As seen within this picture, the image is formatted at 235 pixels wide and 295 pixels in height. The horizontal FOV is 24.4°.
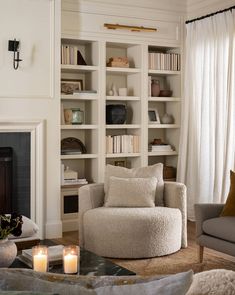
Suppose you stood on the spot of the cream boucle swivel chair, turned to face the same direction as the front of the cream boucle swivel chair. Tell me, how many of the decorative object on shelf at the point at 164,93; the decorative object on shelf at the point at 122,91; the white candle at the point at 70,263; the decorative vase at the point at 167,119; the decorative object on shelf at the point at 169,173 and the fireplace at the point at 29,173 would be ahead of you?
1

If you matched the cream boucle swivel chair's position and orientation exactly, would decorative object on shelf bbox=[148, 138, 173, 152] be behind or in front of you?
behind

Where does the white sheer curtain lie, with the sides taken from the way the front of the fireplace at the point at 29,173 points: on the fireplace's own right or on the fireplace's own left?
on the fireplace's own left

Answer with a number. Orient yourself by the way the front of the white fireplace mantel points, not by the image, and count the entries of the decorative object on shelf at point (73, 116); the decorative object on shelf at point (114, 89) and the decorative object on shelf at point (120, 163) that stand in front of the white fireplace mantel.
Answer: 0

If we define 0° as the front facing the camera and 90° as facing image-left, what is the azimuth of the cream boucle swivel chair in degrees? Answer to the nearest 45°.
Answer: approximately 0°

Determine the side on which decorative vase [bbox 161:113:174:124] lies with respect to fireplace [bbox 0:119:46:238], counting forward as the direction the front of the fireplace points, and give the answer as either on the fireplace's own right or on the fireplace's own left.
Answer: on the fireplace's own left

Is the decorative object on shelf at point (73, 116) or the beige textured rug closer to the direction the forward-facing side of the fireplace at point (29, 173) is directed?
the beige textured rug

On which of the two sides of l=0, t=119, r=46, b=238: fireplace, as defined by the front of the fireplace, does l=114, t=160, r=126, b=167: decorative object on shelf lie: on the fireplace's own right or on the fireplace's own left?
on the fireplace's own left

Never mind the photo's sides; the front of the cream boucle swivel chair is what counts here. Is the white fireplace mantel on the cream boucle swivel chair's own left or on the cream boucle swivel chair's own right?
on the cream boucle swivel chair's own right
